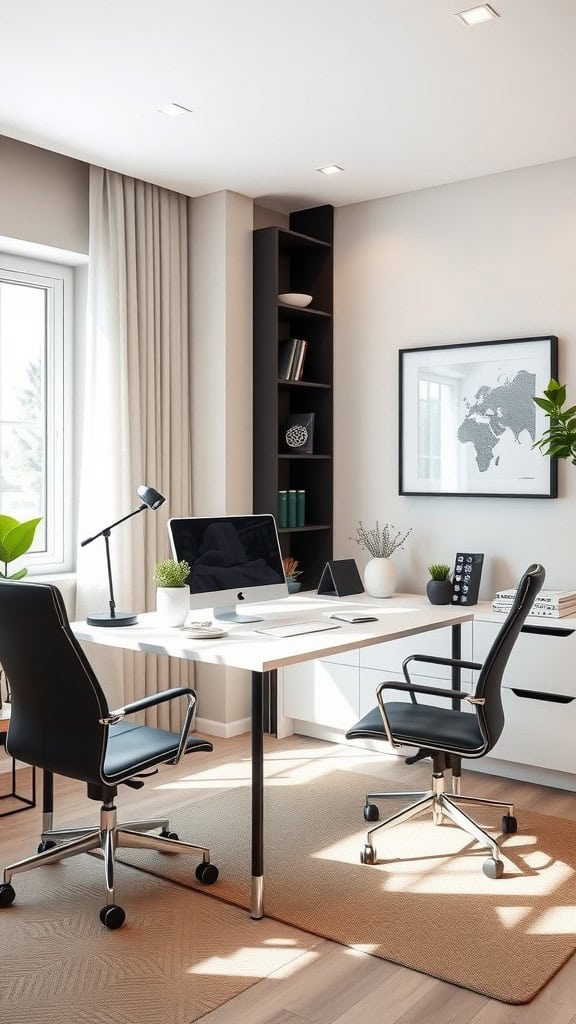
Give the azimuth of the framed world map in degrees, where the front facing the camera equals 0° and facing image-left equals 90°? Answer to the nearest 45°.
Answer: approximately 45°

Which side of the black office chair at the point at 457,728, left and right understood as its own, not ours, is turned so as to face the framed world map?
right

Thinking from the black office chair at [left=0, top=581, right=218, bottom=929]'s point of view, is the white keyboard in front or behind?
in front

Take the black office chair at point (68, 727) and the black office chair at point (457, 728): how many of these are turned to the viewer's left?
1

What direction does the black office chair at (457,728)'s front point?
to the viewer's left

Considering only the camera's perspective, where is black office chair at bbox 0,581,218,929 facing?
facing away from the viewer and to the right of the viewer

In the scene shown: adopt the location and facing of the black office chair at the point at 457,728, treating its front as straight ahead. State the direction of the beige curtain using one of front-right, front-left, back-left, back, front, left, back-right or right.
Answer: front-right

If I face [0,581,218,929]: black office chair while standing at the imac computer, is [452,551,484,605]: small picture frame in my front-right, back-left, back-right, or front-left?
back-left

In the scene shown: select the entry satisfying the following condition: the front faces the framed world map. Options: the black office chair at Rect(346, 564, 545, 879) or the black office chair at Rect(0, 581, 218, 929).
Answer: the black office chair at Rect(0, 581, 218, 929)

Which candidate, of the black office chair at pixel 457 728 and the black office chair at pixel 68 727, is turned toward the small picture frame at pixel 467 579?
the black office chair at pixel 68 727
